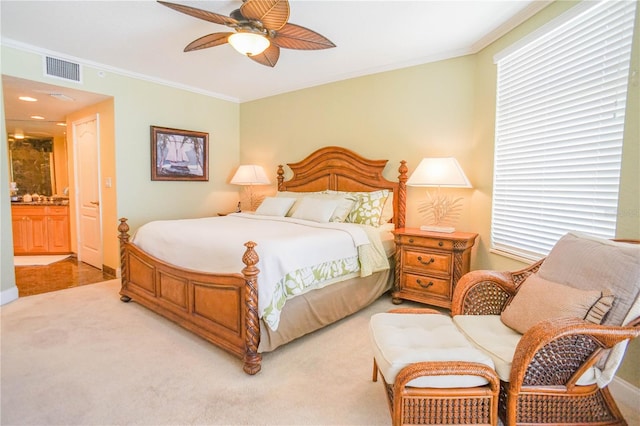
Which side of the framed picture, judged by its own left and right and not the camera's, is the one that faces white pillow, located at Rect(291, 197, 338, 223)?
front

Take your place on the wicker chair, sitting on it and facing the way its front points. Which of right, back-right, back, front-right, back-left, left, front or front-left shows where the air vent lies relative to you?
front-right

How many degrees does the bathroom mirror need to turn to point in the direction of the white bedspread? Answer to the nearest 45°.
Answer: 0° — it already faces it

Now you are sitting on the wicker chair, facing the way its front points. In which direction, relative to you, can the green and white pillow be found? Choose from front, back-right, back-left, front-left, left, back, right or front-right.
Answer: right

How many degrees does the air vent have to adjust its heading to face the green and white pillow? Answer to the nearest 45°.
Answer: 0° — it already faces it

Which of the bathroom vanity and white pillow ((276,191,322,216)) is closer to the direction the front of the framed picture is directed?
the white pillow

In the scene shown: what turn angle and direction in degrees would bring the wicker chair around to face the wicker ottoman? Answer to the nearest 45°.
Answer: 0° — it already faces it

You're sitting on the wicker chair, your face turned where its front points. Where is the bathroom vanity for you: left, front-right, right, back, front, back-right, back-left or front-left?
front-right

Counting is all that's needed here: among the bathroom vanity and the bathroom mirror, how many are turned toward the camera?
2

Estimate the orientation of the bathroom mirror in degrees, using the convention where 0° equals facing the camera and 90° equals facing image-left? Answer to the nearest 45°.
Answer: approximately 0°

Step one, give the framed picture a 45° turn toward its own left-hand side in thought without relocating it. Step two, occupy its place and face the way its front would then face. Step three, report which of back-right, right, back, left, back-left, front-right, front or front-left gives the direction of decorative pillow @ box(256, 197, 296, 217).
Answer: front-right

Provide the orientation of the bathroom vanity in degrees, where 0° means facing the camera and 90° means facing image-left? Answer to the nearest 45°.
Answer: approximately 0°
